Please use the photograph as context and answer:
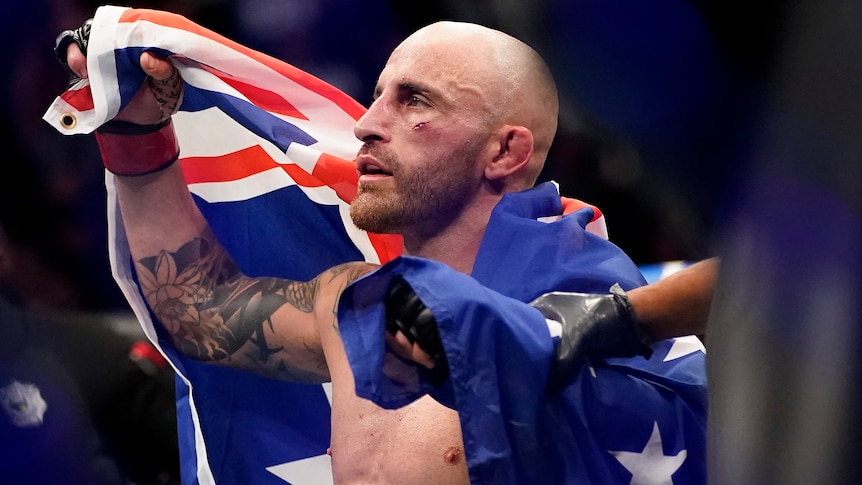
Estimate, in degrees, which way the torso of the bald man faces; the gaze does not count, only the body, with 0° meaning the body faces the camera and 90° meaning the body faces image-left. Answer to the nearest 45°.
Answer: approximately 45°
